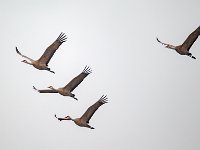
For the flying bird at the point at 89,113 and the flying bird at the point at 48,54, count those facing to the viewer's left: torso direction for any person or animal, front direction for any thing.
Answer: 2

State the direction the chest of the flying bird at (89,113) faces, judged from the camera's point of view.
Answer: to the viewer's left

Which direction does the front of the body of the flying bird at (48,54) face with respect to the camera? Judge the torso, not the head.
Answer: to the viewer's left
